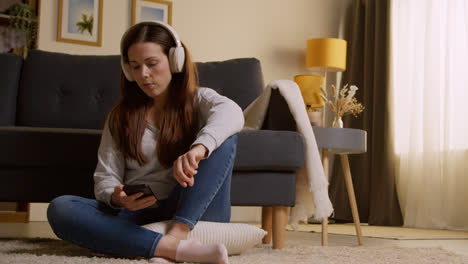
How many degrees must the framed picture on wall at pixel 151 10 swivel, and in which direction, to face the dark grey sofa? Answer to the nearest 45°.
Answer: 0° — it already faces it

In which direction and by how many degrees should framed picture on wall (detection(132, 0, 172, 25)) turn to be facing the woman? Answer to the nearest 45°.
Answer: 0° — it already faces them

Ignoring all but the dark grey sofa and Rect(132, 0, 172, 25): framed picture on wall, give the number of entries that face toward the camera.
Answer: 2

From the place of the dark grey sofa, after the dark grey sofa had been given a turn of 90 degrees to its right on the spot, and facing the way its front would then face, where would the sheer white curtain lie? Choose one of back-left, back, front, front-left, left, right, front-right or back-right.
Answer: back-right

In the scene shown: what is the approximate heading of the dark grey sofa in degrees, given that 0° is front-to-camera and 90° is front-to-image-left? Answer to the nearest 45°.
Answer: approximately 0°

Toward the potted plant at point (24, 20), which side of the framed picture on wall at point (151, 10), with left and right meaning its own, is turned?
right

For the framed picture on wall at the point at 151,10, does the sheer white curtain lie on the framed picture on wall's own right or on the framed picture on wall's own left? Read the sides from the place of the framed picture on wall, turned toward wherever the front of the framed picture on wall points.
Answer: on the framed picture on wall's own left
